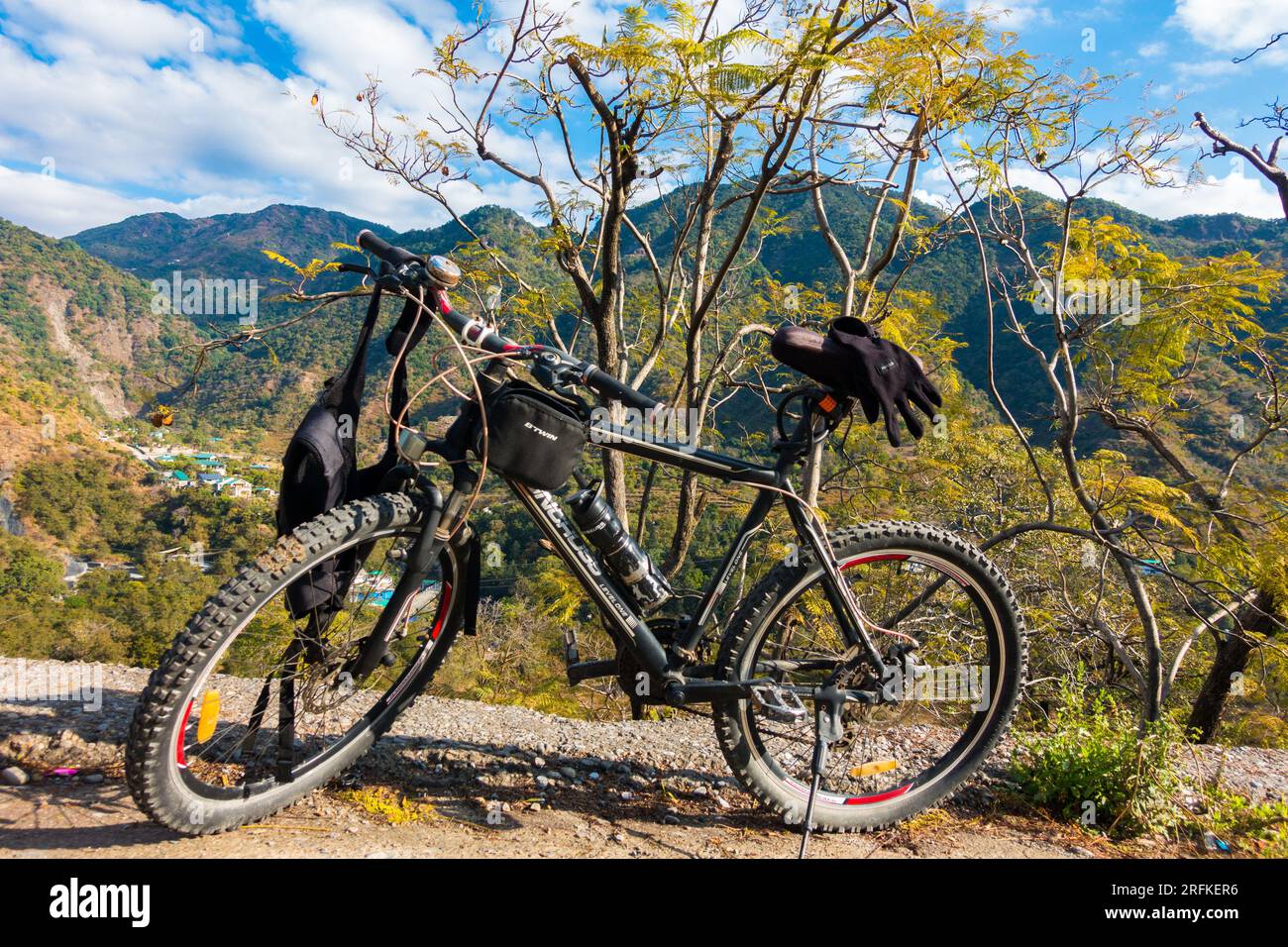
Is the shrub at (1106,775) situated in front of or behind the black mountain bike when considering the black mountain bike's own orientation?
behind

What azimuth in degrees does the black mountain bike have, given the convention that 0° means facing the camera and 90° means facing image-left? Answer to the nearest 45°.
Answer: approximately 90°
